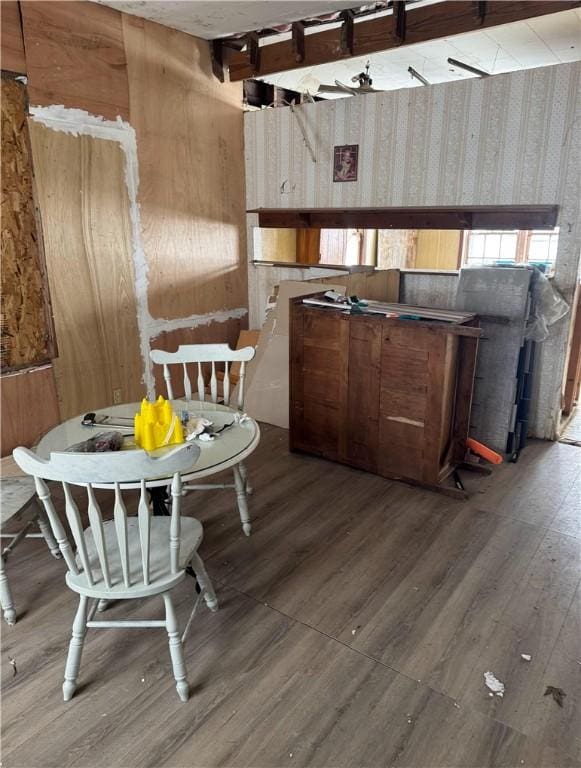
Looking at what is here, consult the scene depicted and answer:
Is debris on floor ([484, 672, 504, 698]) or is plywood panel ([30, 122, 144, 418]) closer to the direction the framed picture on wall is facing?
the debris on floor

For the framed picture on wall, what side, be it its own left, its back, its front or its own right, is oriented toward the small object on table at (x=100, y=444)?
front

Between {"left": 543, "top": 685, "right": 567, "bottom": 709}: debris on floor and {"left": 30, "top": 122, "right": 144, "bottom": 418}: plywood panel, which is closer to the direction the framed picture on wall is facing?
the debris on floor

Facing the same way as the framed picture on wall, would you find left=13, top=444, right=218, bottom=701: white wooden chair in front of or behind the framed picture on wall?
in front

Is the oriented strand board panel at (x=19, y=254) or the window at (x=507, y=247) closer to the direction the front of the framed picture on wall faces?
the oriented strand board panel

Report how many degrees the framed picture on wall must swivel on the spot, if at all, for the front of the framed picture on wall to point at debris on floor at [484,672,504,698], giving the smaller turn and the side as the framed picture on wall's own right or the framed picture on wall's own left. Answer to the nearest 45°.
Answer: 0° — it already faces it

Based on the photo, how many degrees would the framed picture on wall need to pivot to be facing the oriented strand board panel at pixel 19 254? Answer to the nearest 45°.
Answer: approximately 45° to its right

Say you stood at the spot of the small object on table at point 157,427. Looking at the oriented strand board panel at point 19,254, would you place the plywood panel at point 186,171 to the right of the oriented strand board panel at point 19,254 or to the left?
right

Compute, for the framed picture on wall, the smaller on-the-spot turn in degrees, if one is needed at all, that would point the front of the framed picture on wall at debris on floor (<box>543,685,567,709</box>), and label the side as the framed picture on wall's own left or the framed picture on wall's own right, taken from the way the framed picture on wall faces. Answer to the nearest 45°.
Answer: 0° — it already faces it

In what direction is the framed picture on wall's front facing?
toward the camera

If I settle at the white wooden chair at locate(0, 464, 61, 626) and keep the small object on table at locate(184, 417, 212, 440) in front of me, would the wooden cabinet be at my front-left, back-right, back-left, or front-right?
front-left

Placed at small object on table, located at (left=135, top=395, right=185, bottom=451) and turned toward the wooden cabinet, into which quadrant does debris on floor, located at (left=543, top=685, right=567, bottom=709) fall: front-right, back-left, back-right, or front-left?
front-right

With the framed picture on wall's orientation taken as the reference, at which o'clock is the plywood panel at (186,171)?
The plywood panel is roughly at 3 o'clock from the framed picture on wall.

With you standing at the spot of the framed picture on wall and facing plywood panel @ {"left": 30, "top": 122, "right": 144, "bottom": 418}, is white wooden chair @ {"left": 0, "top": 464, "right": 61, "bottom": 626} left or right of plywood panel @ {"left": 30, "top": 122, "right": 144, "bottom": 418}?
left

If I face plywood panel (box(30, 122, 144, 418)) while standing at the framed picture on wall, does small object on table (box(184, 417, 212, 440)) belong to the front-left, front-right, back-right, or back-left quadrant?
front-left

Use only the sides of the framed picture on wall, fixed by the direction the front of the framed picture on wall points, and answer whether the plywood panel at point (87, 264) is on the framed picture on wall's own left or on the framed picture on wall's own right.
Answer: on the framed picture on wall's own right

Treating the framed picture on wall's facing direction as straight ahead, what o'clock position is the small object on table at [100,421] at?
The small object on table is roughly at 1 o'clock from the framed picture on wall.

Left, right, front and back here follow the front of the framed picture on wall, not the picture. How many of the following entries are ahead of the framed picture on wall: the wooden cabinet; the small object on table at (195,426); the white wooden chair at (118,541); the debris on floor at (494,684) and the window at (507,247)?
4

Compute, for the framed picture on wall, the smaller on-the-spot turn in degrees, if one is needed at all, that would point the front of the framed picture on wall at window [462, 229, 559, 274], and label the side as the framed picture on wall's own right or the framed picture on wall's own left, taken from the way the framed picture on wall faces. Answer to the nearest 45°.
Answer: approximately 135° to the framed picture on wall's own left
